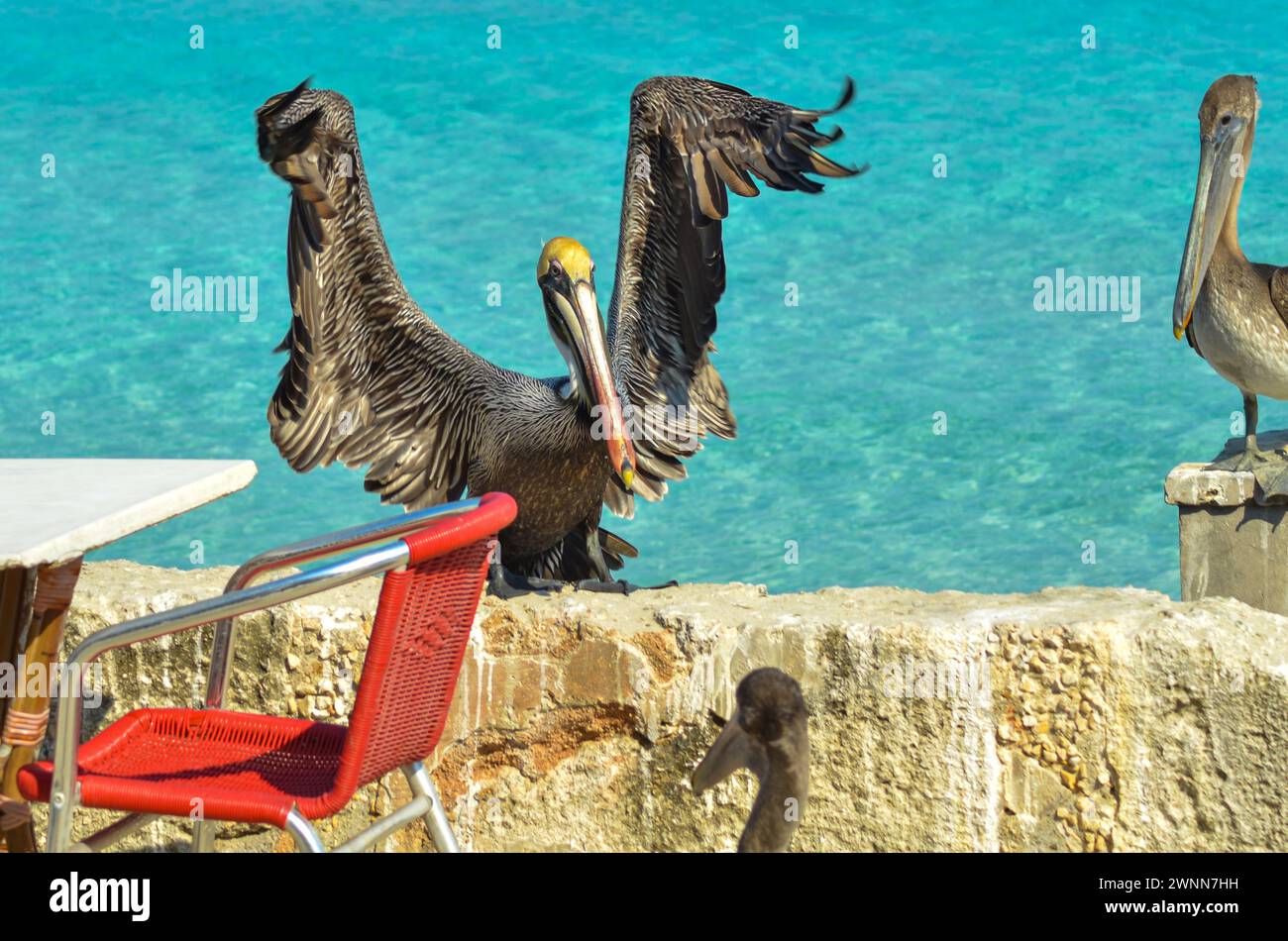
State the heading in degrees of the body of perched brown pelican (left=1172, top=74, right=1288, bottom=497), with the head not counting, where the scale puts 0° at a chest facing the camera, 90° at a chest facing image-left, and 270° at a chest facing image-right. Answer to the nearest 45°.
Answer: approximately 45°

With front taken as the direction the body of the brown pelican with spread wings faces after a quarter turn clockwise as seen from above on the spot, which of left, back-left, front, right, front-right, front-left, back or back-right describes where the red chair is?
front-left

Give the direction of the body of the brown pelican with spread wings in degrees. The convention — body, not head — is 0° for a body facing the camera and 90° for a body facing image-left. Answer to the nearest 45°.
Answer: approximately 315°

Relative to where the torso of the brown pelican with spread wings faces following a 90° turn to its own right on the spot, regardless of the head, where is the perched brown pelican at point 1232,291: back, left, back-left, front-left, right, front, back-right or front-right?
back-left

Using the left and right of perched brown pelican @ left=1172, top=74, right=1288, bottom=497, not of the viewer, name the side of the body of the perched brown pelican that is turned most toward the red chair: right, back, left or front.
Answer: front
